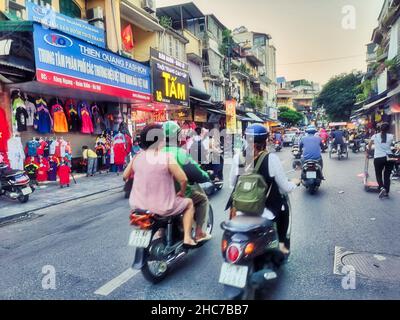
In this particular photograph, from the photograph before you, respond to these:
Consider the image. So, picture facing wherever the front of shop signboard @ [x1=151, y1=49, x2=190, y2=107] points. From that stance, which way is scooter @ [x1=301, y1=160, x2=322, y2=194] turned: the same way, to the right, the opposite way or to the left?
to the left

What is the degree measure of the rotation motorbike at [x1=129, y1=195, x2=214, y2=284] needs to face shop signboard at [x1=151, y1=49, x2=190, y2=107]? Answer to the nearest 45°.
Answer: approximately 45° to its left

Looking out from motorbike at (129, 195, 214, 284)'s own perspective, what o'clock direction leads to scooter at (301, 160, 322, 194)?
The scooter is roughly at 12 o'clock from the motorbike.

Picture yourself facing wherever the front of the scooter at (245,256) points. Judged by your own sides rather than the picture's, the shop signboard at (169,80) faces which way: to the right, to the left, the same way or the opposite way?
to the right

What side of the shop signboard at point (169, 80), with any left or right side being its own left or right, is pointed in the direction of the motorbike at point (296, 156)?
front

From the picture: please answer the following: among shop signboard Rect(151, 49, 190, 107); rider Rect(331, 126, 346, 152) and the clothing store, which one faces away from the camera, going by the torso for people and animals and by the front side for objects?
the rider

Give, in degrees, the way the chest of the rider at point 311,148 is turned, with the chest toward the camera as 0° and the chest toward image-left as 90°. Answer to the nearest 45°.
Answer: approximately 180°

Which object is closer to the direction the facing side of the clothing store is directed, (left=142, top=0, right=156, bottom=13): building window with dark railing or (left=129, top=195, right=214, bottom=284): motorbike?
the motorbike

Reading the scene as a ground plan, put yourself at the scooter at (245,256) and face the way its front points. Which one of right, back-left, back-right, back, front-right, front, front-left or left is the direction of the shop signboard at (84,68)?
left

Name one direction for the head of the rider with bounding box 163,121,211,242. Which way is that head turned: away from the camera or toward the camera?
away from the camera

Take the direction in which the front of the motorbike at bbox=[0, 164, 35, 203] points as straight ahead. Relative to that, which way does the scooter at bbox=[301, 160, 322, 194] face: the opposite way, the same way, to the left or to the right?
to the right

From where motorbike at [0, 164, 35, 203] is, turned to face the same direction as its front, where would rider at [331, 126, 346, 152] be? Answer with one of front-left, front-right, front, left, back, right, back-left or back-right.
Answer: back-right

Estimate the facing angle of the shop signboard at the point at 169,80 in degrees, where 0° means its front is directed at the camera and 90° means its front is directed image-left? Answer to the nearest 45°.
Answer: approximately 315°

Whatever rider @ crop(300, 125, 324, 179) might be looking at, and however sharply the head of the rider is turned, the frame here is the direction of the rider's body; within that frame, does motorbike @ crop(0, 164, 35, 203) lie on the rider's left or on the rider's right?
on the rider's left

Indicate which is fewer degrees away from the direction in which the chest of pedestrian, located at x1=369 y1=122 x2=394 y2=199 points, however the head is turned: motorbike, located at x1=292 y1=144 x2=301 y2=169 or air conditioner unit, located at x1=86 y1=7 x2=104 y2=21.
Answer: the motorbike

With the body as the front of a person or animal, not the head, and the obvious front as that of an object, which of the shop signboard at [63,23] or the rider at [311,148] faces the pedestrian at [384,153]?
the shop signboard

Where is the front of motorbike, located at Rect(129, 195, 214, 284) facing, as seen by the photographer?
facing away from the viewer and to the right of the viewer
